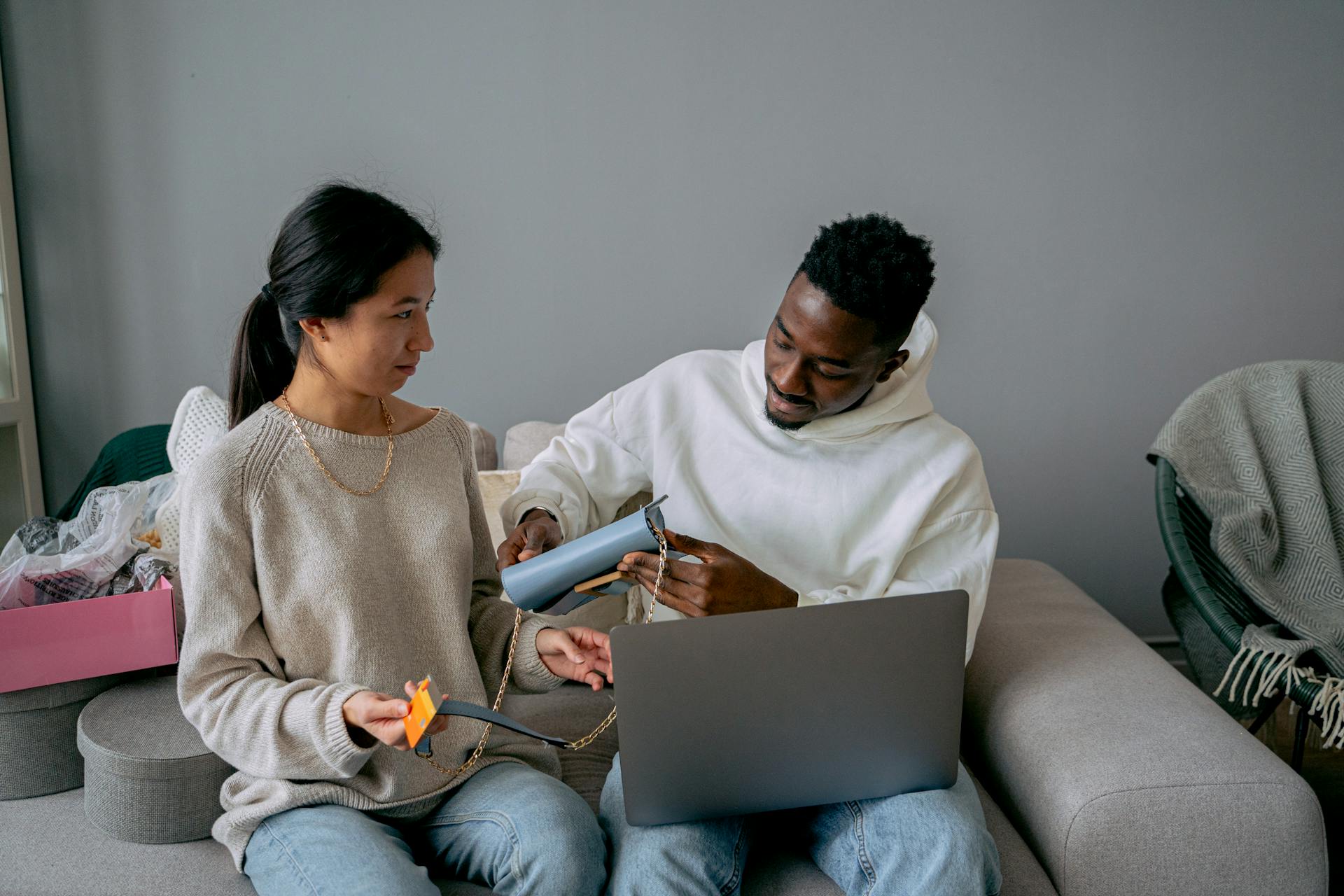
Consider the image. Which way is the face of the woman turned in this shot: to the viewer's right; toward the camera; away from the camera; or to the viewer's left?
to the viewer's right

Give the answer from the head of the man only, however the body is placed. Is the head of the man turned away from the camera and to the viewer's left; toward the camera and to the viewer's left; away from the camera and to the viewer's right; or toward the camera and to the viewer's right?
toward the camera and to the viewer's left

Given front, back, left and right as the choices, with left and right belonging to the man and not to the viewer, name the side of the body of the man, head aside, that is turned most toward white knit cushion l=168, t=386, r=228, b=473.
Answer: right

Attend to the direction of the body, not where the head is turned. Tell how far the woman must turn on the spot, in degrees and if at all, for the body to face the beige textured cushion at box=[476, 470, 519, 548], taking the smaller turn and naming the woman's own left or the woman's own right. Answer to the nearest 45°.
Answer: approximately 135° to the woman's own left

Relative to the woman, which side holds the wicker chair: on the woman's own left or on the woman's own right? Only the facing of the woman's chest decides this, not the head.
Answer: on the woman's own left

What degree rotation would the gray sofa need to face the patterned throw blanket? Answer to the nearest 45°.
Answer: approximately 135° to its left

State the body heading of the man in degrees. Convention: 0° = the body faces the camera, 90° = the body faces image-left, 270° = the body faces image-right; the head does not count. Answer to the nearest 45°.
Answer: approximately 0°

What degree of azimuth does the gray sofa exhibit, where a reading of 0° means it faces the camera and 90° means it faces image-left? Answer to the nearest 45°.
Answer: approximately 0°
